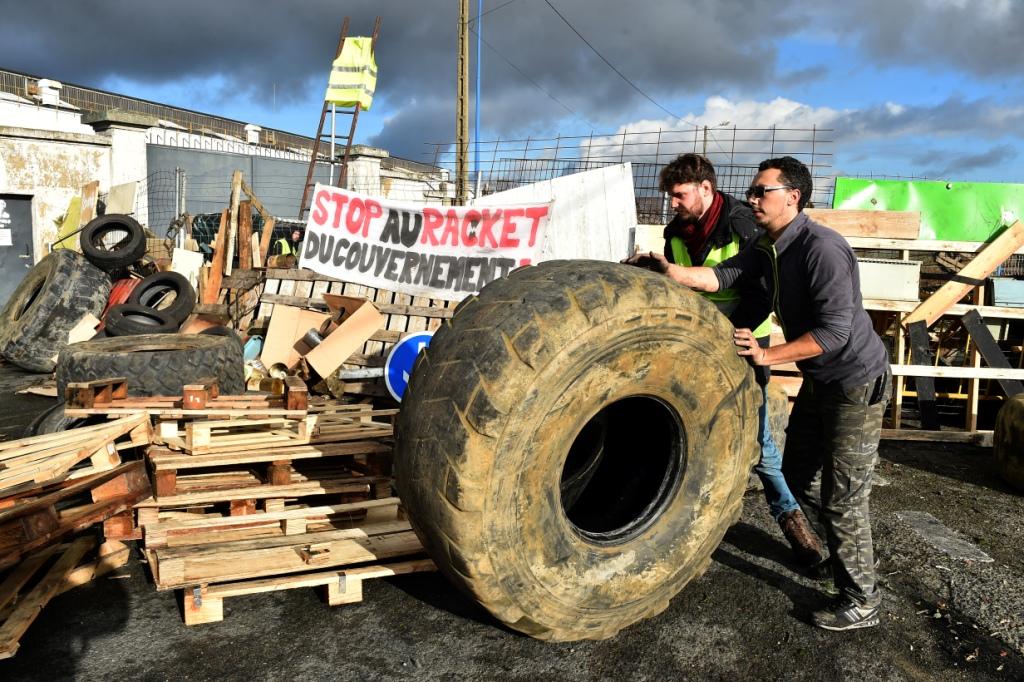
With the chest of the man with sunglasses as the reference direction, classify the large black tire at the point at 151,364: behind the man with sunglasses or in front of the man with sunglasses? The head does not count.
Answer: in front

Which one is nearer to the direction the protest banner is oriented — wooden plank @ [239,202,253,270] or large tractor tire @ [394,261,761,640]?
the large tractor tire

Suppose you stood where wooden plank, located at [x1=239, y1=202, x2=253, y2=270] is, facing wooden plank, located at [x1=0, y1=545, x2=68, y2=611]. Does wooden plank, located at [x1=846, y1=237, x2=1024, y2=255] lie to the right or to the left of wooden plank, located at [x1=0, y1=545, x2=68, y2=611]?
left

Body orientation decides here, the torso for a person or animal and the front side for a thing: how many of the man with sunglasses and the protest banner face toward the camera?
1

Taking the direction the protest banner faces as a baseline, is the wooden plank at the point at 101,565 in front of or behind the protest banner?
in front

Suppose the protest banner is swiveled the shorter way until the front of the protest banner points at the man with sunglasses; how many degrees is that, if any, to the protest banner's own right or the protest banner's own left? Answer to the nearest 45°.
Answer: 0° — it already faces them

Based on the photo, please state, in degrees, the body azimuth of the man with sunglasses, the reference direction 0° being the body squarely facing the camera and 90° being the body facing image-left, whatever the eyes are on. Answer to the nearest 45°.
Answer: approximately 90°

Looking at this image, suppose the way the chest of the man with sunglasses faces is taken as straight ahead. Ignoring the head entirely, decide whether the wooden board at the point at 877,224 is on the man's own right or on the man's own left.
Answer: on the man's own right

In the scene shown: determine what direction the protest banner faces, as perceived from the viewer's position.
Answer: facing the viewer

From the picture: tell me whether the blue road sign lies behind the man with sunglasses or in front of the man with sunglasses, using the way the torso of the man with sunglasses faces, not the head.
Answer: in front

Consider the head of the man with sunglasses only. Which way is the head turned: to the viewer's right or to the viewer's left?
to the viewer's left

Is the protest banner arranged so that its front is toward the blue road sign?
yes
